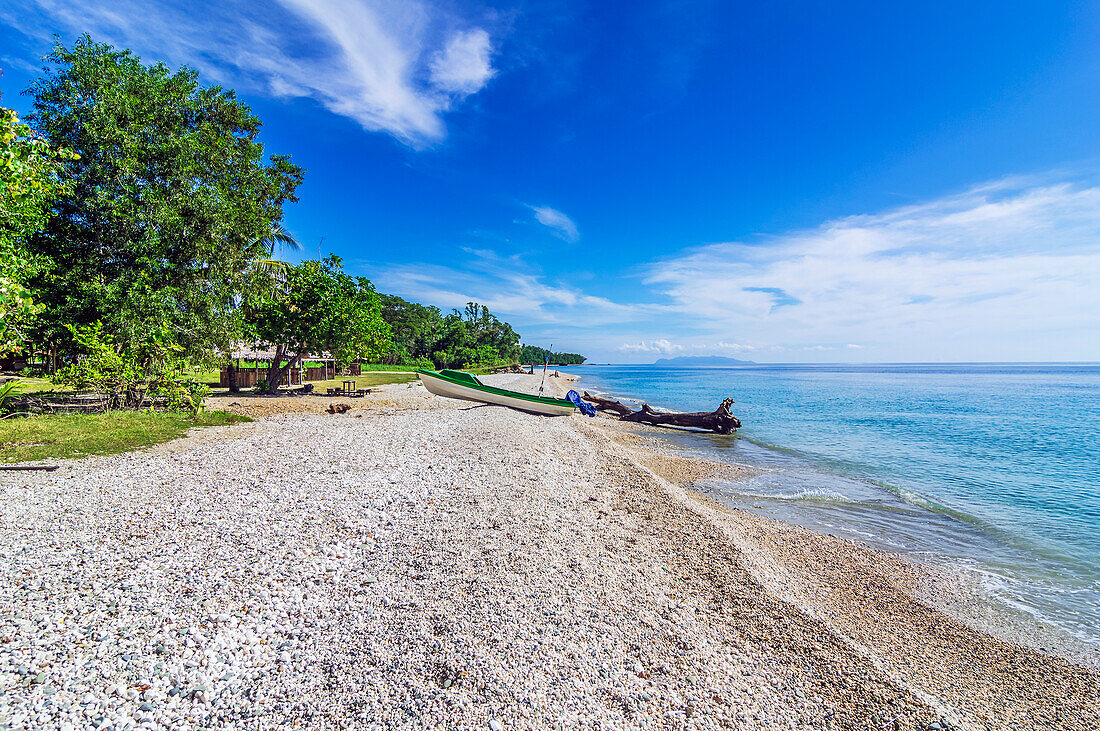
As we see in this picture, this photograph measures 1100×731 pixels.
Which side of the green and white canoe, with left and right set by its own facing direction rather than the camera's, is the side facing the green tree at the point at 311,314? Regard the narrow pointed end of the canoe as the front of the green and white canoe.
front

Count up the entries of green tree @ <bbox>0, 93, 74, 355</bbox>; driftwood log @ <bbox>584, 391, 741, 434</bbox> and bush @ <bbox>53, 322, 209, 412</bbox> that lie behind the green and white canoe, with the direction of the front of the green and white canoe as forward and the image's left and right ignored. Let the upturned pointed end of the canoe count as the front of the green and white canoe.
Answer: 1

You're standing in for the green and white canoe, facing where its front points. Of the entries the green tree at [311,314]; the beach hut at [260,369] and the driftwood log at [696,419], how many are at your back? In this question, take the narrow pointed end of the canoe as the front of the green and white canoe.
1

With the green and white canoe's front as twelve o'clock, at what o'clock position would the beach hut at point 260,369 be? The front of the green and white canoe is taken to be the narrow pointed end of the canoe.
The beach hut is roughly at 1 o'clock from the green and white canoe.

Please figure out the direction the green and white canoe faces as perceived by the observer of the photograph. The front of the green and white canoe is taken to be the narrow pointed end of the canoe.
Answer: facing to the left of the viewer

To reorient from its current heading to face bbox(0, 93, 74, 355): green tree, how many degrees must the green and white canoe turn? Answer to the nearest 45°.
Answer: approximately 45° to its left

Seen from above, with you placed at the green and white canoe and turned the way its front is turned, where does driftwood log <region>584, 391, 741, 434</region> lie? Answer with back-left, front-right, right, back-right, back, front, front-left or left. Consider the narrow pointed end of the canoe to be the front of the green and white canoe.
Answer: back

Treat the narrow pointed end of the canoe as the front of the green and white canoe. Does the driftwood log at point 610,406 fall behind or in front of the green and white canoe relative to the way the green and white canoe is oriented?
behind
